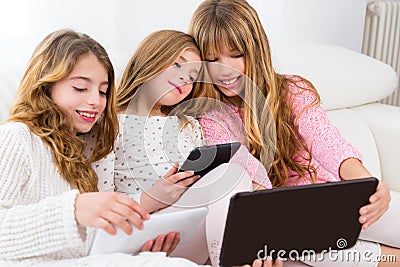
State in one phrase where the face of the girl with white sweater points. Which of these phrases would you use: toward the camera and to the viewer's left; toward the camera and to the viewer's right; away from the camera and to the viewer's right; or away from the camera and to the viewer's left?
toward the camera and to the viewer's right

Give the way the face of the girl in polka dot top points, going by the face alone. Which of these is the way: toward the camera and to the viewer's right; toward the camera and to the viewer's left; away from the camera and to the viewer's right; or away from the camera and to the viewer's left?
toward the camera and to the viewer's right

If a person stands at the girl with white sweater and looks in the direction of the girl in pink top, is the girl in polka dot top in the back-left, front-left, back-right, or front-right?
front-left

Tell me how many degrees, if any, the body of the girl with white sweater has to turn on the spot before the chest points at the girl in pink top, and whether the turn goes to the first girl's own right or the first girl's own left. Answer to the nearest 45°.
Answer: approximately 90° to the first girl's own left

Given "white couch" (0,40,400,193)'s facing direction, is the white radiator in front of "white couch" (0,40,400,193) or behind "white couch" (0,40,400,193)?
behind

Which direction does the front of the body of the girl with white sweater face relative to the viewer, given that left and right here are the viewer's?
facing the viewer and to the right of the viewer

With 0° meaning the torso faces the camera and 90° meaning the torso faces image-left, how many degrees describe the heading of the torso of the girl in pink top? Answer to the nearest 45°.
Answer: approximately 45°

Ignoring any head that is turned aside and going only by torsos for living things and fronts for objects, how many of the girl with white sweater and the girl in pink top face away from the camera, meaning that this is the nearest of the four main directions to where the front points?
0

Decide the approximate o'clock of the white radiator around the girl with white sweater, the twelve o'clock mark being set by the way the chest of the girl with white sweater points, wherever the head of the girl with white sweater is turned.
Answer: The white radiator is roughly at 9 o'clock from the girl with white sweater.

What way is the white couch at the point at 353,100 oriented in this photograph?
toward the camera
